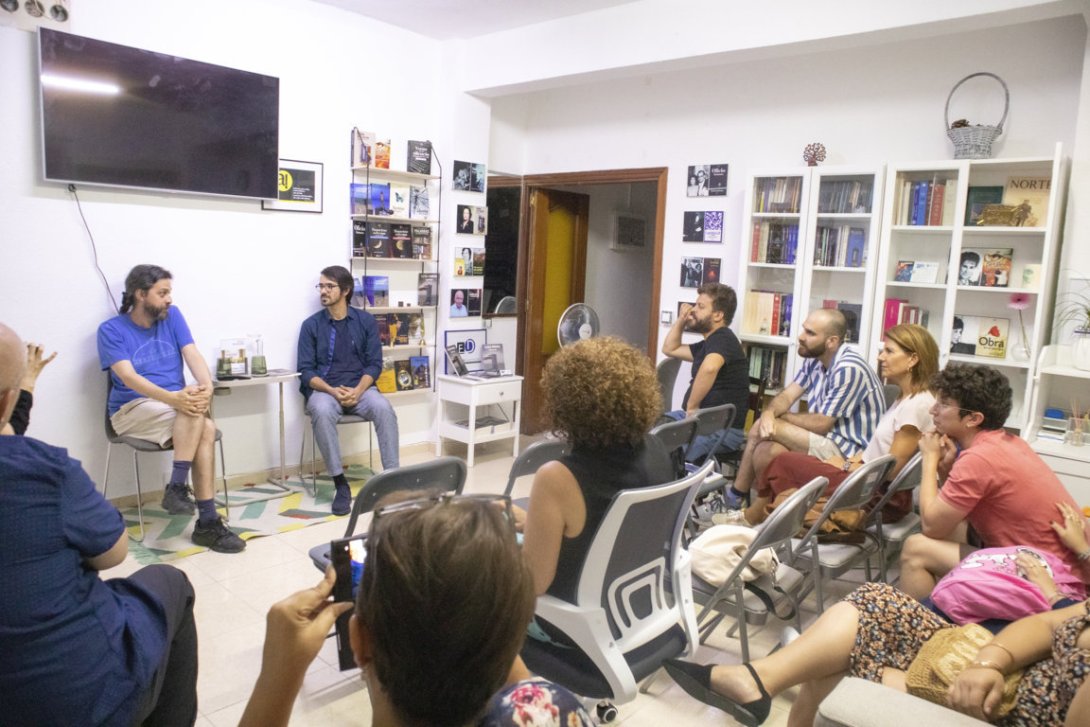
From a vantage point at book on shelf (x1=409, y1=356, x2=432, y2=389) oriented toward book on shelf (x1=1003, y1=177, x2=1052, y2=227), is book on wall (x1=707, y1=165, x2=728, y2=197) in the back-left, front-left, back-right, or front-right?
front-left

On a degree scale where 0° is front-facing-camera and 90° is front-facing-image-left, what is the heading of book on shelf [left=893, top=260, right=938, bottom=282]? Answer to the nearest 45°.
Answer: approximately 0°

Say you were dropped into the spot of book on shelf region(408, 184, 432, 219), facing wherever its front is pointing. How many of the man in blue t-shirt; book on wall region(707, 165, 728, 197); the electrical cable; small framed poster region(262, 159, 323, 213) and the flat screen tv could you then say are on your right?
4

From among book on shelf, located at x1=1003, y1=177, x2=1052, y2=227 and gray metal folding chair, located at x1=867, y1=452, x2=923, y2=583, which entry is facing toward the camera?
the book on shelf

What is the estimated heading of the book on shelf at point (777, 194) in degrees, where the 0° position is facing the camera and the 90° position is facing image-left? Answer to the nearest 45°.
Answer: approximately 0°

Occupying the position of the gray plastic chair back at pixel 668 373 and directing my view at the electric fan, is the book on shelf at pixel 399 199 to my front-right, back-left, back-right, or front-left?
front-left

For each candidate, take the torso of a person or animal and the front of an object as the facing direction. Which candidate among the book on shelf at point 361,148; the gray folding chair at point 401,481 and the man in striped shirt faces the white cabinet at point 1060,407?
the book on shelf

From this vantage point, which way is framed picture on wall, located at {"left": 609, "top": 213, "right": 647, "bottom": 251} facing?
toward the camera

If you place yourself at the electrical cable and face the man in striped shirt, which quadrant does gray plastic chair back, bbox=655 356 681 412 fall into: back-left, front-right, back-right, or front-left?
front-left

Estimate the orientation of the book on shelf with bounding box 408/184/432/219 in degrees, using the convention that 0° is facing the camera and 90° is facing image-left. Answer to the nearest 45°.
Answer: approximately 315°

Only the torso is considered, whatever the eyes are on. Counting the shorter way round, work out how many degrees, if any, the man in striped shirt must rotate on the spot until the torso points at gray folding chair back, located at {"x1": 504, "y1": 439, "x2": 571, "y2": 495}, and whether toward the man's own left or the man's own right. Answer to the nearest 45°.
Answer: approximately 45° to the man's own left

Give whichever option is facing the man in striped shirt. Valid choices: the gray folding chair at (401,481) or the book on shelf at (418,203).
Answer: the book on shelf

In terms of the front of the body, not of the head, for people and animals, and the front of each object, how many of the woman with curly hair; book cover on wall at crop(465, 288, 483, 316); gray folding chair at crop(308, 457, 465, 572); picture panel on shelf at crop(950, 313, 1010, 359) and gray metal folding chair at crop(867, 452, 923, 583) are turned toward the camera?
2

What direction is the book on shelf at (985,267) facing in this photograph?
toward the camera

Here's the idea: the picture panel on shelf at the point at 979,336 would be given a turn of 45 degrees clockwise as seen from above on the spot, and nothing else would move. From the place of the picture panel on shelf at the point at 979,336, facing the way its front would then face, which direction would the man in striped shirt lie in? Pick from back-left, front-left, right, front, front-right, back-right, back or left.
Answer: front

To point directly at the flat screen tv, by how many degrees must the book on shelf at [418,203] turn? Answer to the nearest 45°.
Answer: approximately 90° to its right

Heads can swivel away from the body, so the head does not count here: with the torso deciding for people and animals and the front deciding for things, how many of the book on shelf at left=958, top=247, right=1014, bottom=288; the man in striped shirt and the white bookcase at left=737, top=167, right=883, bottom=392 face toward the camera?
2

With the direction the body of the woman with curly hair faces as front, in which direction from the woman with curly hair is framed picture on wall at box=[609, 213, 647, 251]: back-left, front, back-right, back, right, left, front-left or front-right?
front-right

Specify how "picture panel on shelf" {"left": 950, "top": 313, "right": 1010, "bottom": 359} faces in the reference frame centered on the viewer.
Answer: facing the viewer

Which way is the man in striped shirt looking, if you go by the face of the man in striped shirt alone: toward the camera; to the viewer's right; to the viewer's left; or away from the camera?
to the viewer's left
